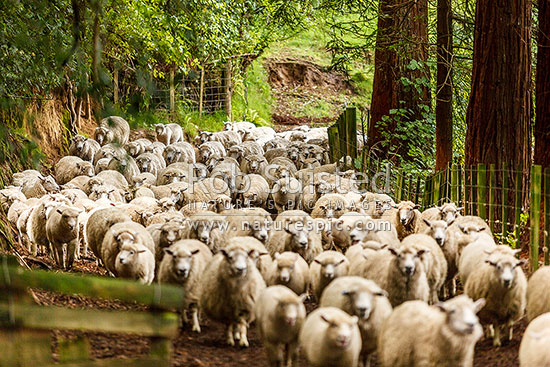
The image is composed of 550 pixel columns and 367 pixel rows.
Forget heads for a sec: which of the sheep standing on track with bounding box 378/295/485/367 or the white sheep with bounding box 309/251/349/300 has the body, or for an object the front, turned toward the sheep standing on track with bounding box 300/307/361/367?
the white sheep

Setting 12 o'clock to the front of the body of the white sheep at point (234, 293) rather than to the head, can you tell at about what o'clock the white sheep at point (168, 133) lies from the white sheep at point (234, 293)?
the white sheep at point (168, 133) is roughly at 6 o'clock from the white sheep at point (234, 293).

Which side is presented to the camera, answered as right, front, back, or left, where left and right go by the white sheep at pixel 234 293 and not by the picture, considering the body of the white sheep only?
front

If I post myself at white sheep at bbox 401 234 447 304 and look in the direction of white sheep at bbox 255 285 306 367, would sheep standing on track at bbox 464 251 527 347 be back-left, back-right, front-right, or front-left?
front-left

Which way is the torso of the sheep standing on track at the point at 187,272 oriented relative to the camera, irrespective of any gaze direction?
toward the camera

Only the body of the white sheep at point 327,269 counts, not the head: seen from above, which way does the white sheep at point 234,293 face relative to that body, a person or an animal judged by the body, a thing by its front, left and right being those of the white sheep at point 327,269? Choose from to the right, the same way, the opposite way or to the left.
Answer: the same way

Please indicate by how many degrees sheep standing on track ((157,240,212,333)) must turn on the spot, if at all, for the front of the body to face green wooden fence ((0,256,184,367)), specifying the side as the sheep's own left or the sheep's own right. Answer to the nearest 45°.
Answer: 0° — it already faces it

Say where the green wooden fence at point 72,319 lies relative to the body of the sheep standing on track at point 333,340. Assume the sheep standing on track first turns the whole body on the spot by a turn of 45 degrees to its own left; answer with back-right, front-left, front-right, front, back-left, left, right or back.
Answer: back-right

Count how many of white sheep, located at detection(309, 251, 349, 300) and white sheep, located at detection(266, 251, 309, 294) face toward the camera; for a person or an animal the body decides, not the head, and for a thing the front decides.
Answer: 2

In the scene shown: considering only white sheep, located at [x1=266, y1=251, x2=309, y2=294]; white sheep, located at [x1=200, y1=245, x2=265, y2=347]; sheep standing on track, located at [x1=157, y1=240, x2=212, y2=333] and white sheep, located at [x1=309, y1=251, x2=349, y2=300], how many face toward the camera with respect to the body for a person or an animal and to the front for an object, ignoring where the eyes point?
4

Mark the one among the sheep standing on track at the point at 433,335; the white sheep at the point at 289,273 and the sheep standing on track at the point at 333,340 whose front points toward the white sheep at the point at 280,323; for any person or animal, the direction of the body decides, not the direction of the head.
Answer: the white sheep at the point at 289,273

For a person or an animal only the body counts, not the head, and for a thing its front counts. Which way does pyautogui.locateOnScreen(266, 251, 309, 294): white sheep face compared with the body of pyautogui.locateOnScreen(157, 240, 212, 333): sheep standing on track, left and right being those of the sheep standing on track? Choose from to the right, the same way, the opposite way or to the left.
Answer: the same way

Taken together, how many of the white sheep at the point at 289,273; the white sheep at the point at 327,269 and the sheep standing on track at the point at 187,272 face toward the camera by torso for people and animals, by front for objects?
3

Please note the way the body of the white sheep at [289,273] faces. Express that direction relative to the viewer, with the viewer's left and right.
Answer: facing the viewer

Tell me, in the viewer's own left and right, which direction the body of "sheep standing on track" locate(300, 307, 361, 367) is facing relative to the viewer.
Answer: facing the viewer and to the right of the viewer

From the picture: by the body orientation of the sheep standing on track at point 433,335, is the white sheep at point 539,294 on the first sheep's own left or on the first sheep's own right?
on the first sheep's own left

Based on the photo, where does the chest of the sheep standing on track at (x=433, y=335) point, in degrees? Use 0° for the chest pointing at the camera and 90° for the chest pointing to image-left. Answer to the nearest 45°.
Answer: approximately 315°

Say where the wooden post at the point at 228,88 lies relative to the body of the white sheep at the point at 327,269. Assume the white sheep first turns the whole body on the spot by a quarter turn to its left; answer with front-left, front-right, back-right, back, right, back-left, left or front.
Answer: left

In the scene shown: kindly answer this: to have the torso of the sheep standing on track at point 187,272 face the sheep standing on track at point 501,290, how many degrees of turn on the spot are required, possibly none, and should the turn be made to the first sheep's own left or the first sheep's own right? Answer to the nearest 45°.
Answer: approximately 45° to the first sheep's own left

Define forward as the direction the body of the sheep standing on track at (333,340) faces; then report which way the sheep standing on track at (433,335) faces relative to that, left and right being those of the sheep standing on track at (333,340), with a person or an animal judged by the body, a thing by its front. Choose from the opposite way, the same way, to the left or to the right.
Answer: the same way

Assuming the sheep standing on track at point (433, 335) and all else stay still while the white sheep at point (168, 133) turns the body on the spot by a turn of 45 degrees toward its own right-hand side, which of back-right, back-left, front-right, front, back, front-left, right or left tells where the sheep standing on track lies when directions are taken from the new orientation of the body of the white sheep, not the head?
left
